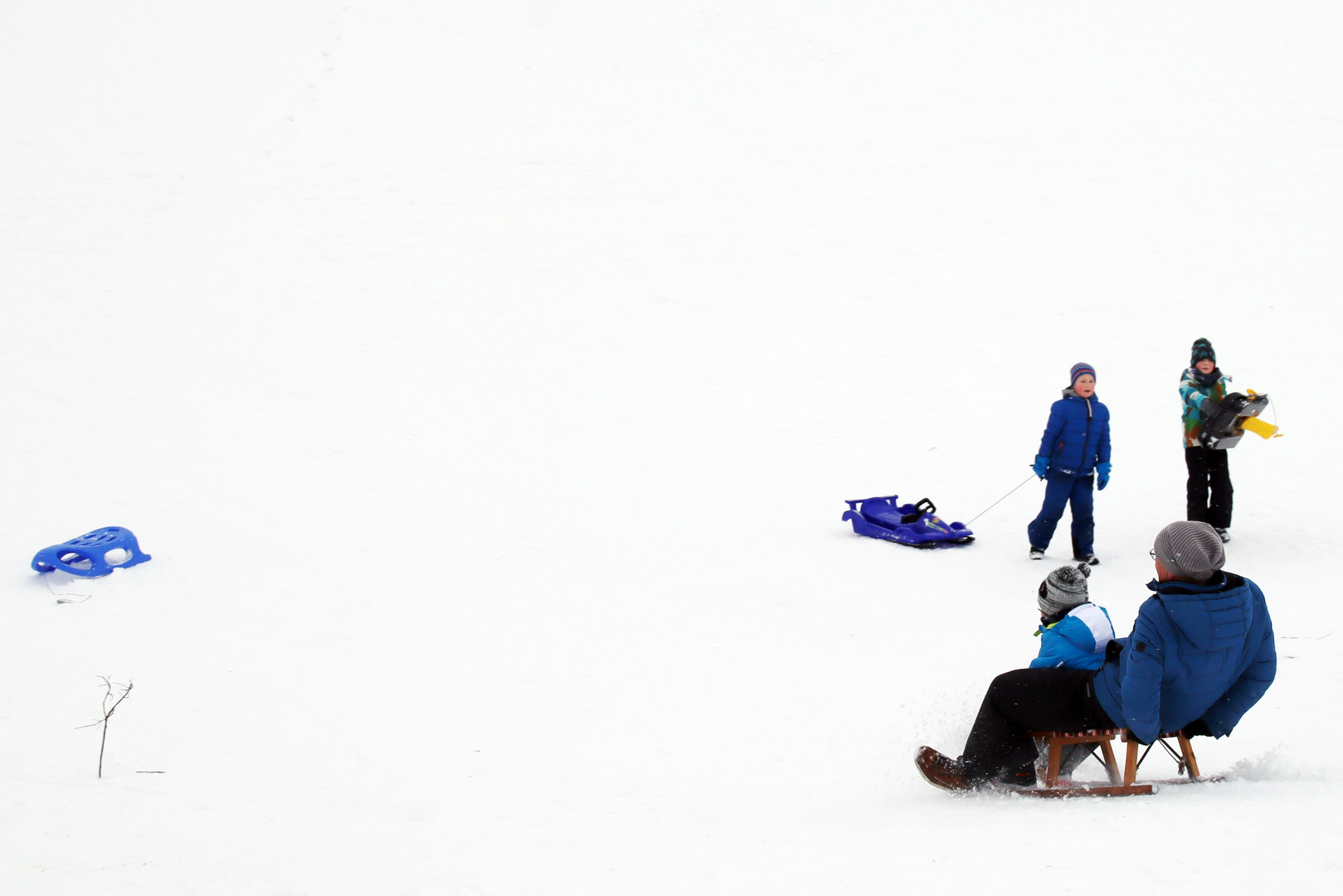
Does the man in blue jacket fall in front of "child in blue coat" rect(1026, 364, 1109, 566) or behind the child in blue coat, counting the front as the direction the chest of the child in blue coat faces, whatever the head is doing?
in front

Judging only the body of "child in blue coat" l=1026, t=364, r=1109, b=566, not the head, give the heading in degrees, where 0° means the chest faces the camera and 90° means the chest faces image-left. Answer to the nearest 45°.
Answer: approximately 315°

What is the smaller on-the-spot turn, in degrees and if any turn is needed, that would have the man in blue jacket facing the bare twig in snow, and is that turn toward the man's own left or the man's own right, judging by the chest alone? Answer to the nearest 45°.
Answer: approximately 45° to the man's own left

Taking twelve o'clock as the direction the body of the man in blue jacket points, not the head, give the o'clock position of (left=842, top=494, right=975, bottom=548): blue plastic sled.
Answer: The blue plastic sled is roughly at 1 o'clock from the man in blue jacket.

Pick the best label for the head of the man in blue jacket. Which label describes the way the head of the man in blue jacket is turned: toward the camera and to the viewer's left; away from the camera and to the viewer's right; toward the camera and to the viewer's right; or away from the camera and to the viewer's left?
away from the camera and to the viewer's left

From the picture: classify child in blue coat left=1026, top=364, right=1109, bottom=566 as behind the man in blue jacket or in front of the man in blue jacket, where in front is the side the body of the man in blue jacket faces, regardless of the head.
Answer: in front

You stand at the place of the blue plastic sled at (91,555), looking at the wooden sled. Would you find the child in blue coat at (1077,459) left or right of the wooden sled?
left

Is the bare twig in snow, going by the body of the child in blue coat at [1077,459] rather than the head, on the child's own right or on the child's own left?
on the child's own right

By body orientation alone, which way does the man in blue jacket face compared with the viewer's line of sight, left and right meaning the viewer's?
facing away from the viewer and to the left of the viewer

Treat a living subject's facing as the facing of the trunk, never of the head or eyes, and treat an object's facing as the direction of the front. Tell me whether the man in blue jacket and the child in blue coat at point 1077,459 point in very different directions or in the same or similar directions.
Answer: very different directions

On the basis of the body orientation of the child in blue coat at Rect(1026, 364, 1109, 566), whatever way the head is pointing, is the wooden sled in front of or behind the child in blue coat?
in front

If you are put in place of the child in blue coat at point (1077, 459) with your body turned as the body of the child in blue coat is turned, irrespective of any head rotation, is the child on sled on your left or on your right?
on your right
